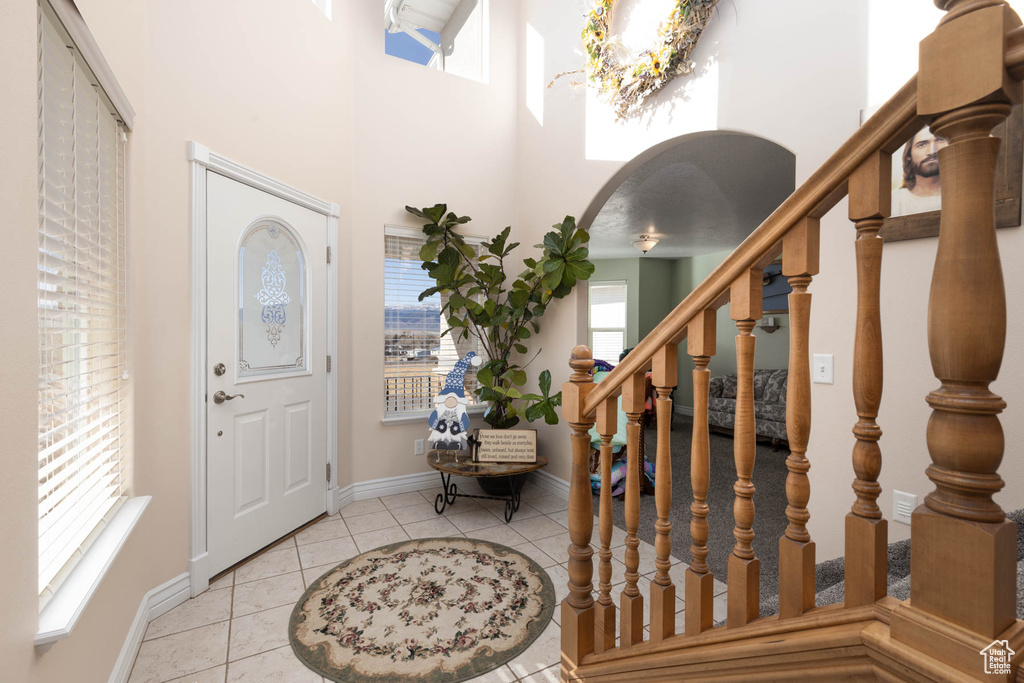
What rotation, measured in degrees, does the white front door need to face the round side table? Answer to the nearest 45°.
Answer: approximately 45° to its left

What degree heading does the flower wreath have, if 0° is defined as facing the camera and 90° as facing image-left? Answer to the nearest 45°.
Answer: approximately 45°

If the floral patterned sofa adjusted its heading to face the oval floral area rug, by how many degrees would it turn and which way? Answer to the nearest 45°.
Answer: approximately 45° to its left

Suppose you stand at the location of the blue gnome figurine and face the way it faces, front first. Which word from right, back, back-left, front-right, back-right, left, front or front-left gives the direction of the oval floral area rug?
front

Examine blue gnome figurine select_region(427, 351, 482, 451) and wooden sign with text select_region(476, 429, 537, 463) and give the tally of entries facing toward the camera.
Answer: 2

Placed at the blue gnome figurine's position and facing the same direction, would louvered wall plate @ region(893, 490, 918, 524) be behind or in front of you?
in front

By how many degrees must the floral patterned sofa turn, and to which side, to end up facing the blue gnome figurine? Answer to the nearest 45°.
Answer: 0° — it already faces it

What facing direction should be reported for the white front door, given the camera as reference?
facing the viewer and to the right of the viewer

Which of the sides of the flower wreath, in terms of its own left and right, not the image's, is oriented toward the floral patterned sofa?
back

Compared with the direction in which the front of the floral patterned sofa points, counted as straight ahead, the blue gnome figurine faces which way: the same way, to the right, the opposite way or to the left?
to the left

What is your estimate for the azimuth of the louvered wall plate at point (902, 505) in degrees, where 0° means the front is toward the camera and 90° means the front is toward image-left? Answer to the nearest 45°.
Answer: approximately 45°

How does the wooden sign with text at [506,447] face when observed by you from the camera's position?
facing the viewer

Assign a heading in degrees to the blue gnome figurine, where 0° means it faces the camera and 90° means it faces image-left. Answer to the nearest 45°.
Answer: approximately 0°
